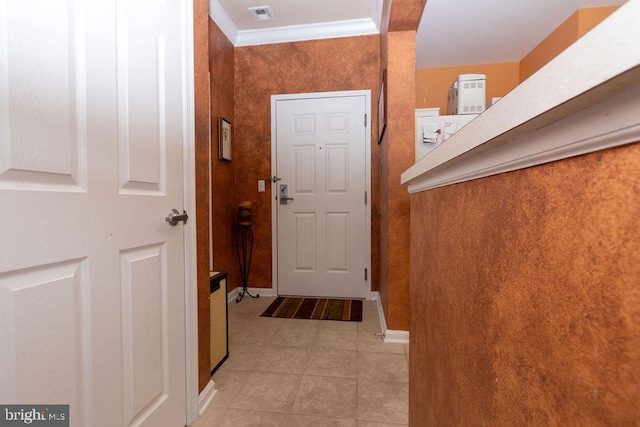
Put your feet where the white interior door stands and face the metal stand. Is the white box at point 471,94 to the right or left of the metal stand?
right

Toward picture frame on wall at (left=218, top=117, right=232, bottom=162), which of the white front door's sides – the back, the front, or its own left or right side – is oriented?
right

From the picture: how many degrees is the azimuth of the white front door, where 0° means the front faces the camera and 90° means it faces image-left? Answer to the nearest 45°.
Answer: approximately 0°

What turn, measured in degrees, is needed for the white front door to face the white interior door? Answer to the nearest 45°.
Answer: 0° — it already faces it

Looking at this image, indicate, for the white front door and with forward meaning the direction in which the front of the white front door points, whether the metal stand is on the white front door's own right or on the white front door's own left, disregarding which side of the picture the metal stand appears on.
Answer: on the white front door's own right

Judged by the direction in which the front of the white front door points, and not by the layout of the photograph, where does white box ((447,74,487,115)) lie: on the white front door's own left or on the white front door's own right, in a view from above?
on the white front door's own left
